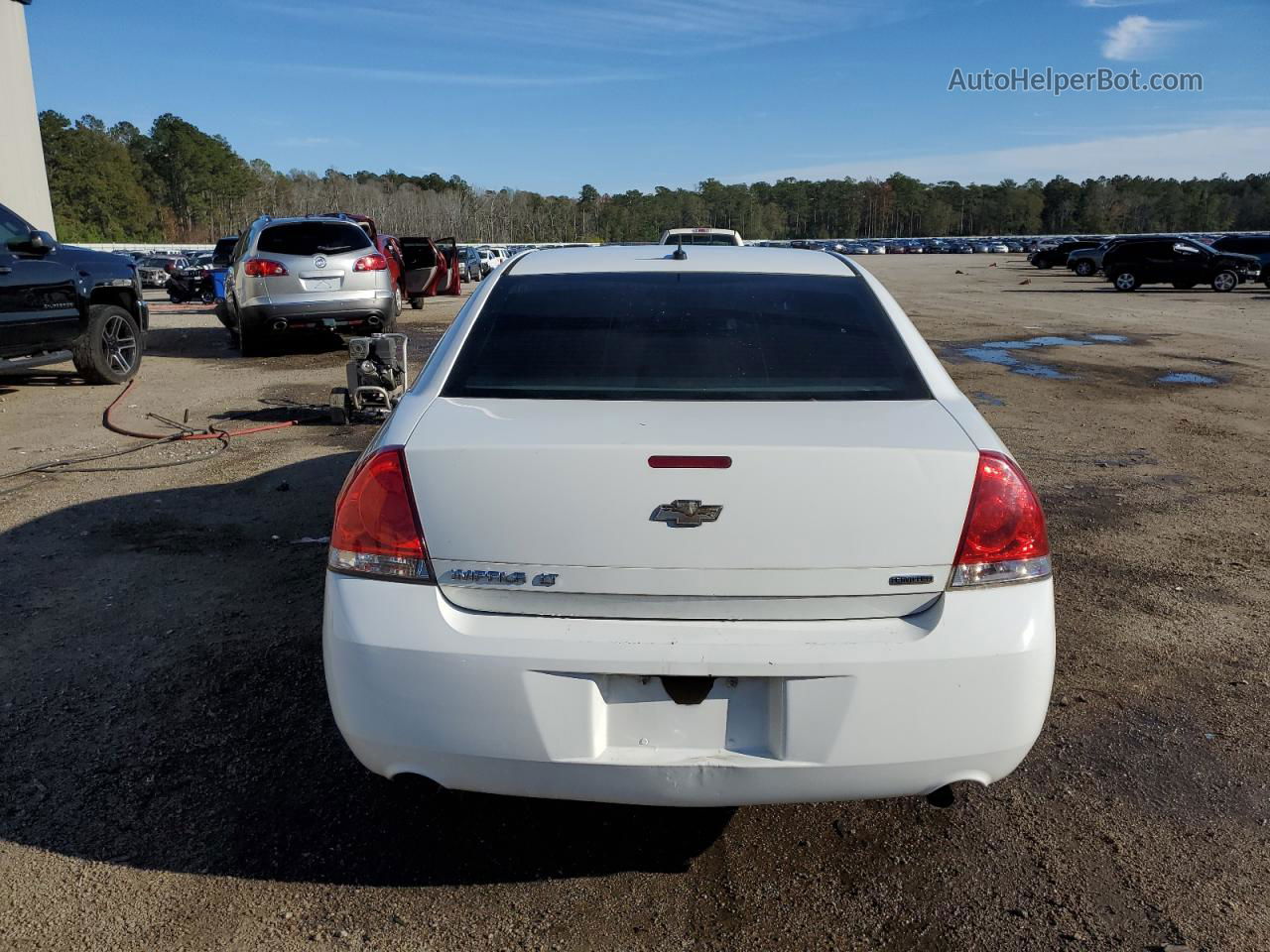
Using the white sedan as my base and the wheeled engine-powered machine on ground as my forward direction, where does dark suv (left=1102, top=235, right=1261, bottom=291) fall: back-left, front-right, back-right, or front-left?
front-right

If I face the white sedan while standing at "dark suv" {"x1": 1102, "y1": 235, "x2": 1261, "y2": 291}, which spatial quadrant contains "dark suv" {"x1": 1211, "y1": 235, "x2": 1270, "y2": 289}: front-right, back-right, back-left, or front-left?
back-left

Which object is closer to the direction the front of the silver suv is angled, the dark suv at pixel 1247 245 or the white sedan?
the dark suv

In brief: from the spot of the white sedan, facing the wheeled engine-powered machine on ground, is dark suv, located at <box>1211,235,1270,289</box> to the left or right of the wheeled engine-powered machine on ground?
right

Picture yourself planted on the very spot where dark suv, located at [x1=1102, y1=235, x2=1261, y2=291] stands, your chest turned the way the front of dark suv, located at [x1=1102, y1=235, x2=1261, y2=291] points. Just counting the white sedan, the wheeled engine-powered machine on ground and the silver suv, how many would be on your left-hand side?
0

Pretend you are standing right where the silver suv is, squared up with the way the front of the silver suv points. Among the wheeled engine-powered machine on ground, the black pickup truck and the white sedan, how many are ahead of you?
0

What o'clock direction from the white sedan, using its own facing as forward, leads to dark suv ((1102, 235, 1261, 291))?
The dark suv is roughly at 1 o'clock from the white sedan.

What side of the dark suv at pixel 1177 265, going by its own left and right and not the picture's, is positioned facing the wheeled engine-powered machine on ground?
right

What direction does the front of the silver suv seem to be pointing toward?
away from the camera

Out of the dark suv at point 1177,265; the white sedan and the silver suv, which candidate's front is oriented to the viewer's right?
the dark suv

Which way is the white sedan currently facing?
away from the camera

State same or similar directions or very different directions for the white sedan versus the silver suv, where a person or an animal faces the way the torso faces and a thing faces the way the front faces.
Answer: same or similar directions

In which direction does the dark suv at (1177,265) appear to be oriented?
to the viewer's right

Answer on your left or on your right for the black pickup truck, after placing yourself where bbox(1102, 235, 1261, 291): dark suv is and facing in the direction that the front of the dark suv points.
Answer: on your right

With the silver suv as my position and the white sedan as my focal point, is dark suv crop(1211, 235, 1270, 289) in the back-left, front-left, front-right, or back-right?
back-left

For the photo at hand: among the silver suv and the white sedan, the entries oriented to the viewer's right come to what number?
0

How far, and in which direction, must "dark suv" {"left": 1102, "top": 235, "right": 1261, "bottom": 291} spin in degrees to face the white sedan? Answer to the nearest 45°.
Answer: approximately 90° to its right

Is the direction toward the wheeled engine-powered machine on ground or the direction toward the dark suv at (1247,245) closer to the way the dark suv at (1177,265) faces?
the dark suv

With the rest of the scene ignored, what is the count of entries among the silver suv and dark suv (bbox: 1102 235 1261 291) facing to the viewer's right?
1

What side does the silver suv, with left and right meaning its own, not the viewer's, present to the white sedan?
back
